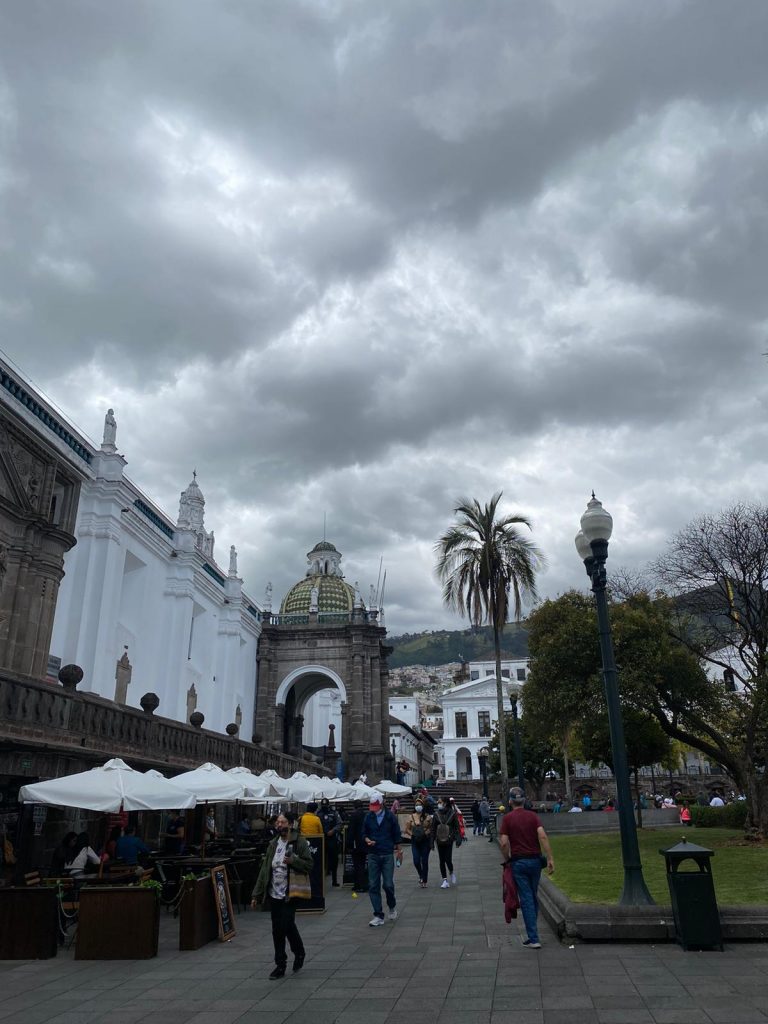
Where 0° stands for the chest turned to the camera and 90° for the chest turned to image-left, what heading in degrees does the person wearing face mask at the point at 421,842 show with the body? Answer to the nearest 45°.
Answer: approximately 0°

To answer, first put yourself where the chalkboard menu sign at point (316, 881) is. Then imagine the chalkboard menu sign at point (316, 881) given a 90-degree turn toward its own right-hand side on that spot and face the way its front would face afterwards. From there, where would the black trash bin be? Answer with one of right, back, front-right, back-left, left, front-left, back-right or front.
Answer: back-left

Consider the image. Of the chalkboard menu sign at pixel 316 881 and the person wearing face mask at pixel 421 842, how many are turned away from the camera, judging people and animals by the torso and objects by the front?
0

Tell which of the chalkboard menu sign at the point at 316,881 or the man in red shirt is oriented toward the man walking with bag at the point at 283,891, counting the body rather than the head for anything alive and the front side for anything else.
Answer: the chalkboard menu sign

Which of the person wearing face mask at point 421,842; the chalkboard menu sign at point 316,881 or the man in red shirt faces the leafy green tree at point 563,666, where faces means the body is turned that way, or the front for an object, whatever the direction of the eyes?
the man in red shirt

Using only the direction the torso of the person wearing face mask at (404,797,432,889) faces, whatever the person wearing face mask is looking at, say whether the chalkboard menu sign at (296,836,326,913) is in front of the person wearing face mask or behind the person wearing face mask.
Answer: in front

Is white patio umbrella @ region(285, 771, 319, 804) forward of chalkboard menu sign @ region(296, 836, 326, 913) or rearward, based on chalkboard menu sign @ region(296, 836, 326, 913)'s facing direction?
rearward

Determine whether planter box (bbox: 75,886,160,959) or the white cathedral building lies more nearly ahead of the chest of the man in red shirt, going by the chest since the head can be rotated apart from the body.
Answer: the white cathedral building

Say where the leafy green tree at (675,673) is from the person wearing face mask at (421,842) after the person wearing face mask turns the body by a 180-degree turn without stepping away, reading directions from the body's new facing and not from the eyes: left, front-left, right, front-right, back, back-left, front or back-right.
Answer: front-right
